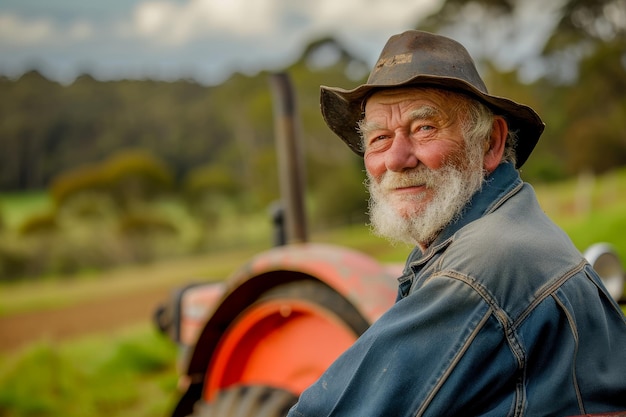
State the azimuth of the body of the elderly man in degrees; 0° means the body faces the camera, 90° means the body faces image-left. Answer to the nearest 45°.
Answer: approximately 90°

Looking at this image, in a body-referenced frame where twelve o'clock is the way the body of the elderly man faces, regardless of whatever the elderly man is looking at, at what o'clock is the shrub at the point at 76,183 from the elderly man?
The shrub is roughly at 2 o'clock from the elderly man.

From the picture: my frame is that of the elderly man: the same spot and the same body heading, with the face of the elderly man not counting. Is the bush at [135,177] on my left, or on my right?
on my right

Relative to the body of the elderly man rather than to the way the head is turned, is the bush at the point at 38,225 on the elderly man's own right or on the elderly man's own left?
on the elderly man's own right
